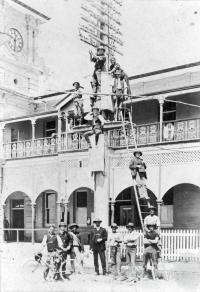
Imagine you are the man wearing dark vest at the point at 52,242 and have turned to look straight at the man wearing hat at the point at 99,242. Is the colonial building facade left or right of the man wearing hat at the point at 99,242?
left

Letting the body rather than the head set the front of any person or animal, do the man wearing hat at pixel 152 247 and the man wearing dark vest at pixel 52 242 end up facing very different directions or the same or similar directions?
same or similar directions

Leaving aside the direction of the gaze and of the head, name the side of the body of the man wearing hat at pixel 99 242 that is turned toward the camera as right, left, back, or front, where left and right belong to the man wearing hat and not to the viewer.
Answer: front

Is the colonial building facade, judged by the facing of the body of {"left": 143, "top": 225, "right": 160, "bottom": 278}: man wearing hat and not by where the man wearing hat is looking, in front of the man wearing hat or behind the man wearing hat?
behind

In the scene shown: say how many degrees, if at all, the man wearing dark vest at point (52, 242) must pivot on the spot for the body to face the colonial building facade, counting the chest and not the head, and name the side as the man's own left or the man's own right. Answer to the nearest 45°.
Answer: approximately 180°

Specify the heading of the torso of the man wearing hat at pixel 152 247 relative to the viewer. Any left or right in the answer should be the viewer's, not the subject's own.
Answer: facing the viewer
